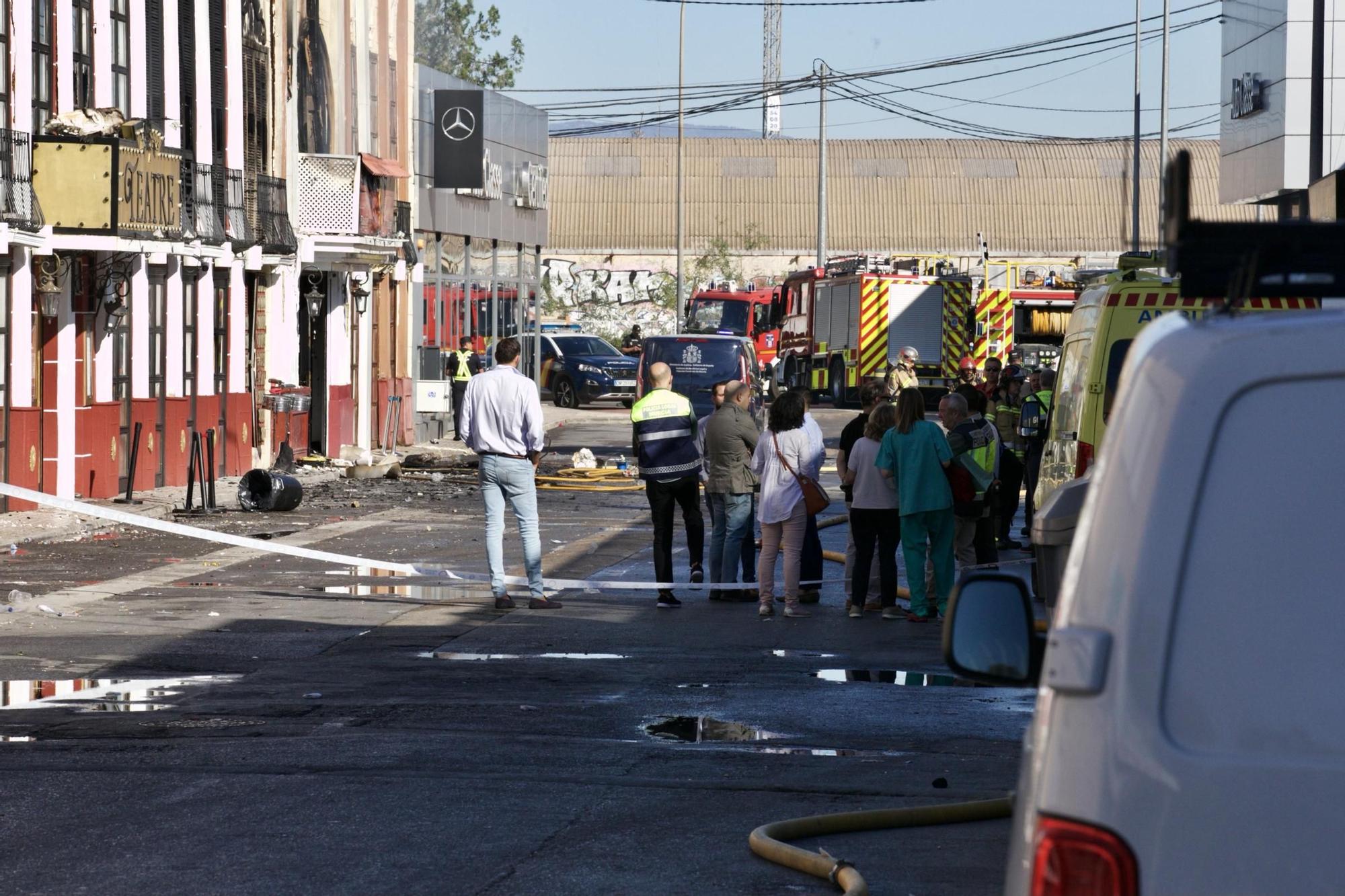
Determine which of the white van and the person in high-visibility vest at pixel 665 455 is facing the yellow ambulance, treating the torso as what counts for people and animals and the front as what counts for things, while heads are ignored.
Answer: the white van

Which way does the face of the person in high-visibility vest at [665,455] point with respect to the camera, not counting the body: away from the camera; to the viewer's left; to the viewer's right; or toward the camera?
away from the camera

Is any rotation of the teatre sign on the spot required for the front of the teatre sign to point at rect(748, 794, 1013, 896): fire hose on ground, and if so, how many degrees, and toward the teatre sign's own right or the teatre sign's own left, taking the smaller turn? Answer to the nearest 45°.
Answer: approximately 45° to the teatre sign's own right

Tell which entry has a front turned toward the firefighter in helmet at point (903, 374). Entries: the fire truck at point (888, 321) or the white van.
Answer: the white van

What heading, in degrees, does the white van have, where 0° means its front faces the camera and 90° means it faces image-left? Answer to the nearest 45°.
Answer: approximately 180°

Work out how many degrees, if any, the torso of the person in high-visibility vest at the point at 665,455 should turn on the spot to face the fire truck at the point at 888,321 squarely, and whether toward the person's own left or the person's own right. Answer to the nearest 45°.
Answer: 0° — they already face it

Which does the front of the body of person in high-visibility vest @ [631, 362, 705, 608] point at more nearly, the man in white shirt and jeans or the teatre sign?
the teatre sign

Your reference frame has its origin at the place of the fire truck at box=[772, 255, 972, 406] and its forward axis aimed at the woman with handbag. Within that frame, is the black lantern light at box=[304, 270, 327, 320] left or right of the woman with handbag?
right

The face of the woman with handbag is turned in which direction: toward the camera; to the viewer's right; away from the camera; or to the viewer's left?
away from the camera

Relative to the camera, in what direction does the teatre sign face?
facing the viewer and to the right of the viewer
